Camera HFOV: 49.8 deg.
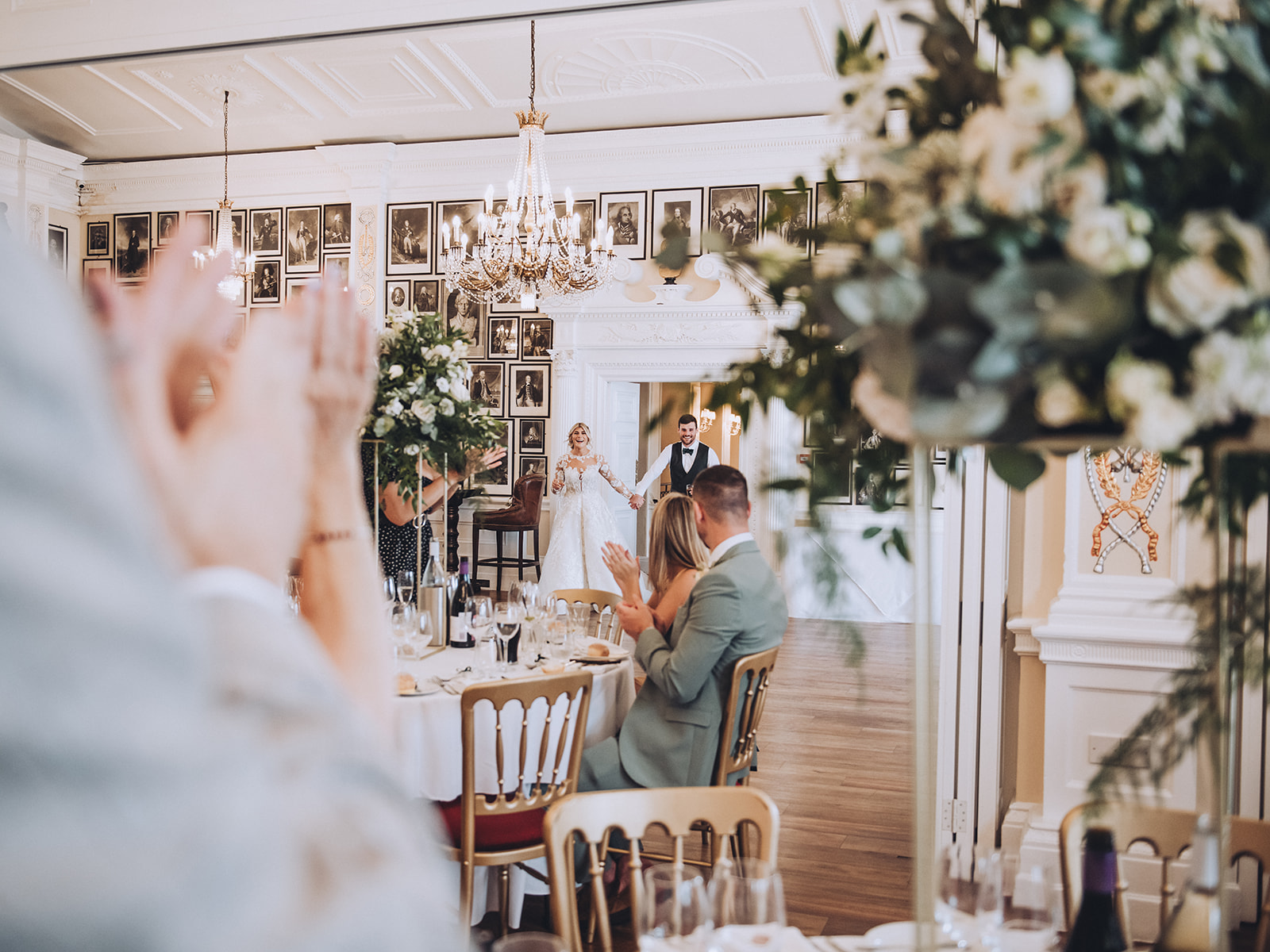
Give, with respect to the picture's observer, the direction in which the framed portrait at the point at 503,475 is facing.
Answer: facing the viewer

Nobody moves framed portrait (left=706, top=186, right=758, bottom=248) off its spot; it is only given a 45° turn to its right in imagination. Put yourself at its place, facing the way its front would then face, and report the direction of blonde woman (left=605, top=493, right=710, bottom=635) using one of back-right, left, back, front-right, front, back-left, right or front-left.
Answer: front-left

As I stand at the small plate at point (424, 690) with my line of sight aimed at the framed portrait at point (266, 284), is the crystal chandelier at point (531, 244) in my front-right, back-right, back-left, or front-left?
front-right

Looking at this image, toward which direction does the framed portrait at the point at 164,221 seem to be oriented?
toward the camera

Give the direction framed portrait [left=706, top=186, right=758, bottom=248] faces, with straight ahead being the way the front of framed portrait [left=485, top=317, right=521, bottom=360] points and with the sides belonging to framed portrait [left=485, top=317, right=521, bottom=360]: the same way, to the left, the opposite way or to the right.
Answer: the same way

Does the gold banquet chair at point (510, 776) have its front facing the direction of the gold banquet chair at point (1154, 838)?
no

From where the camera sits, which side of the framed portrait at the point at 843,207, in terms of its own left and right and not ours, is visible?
front

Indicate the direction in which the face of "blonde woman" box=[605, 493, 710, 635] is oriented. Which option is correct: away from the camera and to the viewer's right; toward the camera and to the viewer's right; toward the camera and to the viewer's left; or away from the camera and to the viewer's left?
away from the camera and to the viewer's left

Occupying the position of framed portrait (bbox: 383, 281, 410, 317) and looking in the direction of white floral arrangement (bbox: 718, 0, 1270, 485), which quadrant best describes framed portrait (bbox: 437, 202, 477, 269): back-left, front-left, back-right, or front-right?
front-left

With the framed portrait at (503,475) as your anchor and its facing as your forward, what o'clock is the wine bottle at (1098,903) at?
The wine bottle is roughly at 12 o'clock from the framed portrait.

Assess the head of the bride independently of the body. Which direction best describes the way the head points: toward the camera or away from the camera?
toward the camera

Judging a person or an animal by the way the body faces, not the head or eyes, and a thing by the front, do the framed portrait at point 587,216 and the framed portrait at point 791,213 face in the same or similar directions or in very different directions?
same or similar directions

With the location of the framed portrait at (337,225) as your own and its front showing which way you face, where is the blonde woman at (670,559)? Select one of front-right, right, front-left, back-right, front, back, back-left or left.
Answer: front

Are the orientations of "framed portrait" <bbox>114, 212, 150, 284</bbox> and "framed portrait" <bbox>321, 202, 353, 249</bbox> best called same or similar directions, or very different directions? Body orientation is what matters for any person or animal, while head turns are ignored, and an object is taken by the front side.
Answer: same or similar directions

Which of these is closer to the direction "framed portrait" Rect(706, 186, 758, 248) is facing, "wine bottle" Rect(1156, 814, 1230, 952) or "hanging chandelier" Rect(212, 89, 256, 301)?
the wine bottle

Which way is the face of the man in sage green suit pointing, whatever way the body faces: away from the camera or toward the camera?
away from the camera

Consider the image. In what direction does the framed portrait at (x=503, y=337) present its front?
toward the camera

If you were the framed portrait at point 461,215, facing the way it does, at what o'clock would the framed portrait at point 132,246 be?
the framed portrait at point 132,246 is roughly at 4 o'clock from the framed portrait at point 461,215.
